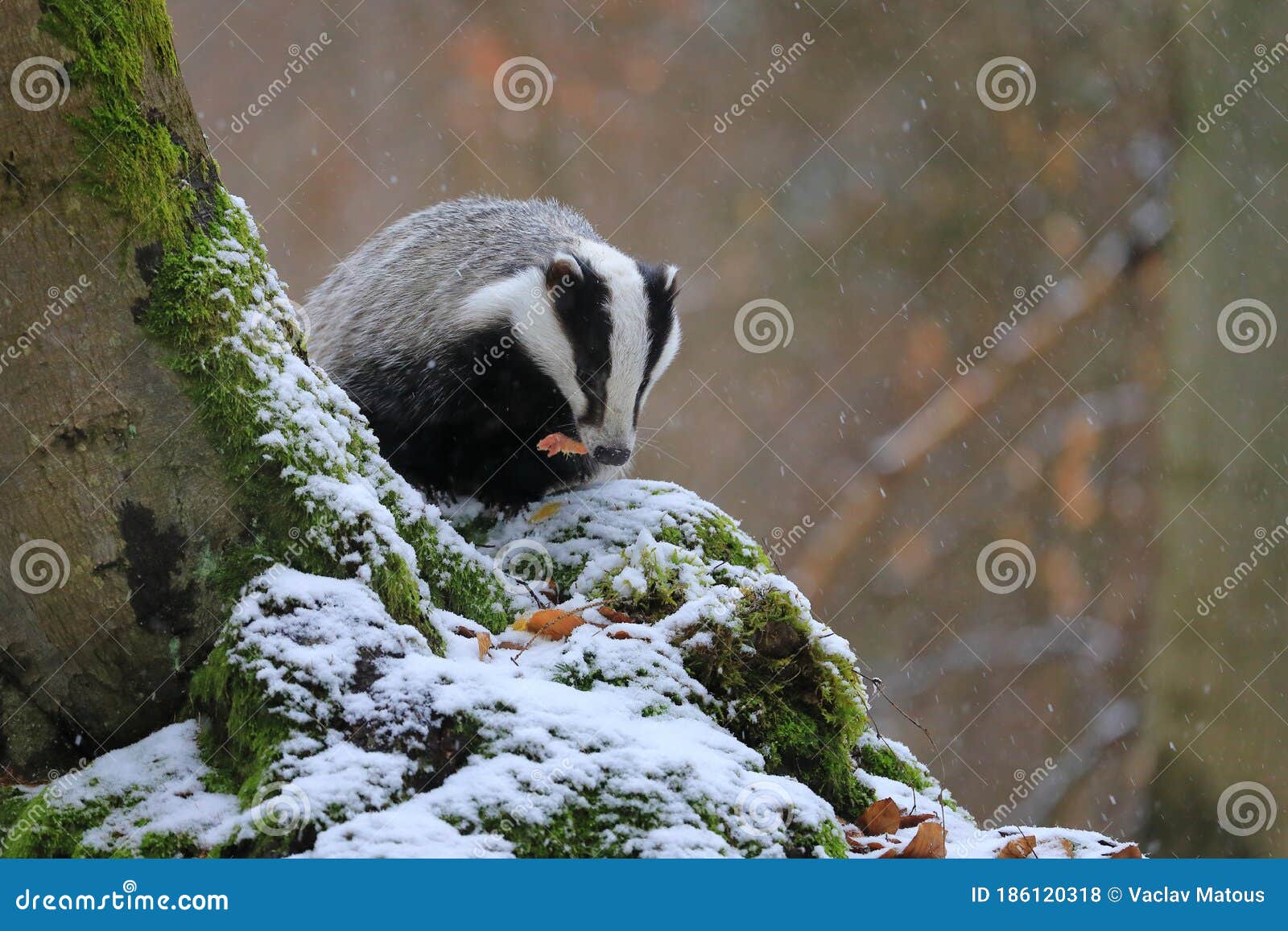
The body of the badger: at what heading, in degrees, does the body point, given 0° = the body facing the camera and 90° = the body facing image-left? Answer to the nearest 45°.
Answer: approximately 315°

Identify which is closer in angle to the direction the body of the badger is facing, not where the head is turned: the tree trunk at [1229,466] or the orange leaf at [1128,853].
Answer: the orange leaf

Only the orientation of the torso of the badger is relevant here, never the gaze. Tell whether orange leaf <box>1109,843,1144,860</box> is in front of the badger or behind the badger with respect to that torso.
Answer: in front

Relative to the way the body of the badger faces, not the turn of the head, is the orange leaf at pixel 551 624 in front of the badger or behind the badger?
in front

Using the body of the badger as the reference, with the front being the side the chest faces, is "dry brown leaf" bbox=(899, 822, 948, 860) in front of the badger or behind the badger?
in front

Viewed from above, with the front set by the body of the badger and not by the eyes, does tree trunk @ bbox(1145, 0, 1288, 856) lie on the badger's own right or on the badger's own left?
on the badger's own left

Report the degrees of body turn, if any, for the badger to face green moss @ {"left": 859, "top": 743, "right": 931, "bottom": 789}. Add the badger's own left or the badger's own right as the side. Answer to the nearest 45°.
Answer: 0° — it already faces it
